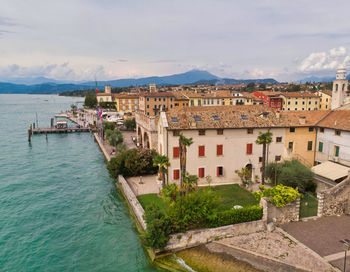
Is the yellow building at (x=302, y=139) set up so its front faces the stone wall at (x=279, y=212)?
yes

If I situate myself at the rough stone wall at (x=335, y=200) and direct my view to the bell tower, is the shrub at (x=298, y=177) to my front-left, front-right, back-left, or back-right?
front-left

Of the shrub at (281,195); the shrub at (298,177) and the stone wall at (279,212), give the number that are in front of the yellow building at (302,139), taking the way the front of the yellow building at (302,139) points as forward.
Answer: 3

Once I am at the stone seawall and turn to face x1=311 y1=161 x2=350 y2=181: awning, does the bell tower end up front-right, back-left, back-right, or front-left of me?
front-left

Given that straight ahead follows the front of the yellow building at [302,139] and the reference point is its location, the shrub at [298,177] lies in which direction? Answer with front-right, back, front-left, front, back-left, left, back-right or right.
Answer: front

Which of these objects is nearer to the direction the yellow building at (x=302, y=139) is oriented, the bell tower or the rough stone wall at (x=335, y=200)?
the rough stone wall

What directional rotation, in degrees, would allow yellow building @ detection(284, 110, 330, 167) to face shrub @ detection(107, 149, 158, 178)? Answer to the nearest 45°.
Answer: approximately 90° to its right

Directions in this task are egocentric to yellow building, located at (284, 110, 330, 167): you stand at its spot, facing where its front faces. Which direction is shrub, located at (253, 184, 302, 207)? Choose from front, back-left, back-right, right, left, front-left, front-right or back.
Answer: front

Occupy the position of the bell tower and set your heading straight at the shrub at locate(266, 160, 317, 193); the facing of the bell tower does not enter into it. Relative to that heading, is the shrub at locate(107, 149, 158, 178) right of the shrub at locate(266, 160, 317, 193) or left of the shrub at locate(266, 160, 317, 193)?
right

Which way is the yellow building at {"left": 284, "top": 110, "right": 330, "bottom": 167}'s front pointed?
toward the camera

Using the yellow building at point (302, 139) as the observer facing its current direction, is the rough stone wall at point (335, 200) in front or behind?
in front

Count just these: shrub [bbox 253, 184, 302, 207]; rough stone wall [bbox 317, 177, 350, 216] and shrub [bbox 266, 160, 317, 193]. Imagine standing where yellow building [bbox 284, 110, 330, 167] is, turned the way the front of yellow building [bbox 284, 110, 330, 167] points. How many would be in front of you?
3

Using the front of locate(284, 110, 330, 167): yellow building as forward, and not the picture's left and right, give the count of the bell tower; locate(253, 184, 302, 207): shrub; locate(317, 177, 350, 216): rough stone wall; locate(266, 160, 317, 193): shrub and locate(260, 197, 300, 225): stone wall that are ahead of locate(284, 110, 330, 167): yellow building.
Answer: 4

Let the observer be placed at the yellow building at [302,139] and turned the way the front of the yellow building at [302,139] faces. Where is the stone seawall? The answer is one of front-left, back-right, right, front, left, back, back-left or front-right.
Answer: front-right

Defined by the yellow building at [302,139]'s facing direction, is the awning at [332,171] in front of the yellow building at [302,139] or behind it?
in front

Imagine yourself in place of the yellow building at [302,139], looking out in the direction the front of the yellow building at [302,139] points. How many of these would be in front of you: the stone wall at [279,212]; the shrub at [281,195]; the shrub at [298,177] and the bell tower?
3

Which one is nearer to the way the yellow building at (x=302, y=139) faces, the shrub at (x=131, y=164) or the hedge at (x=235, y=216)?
the hedge
